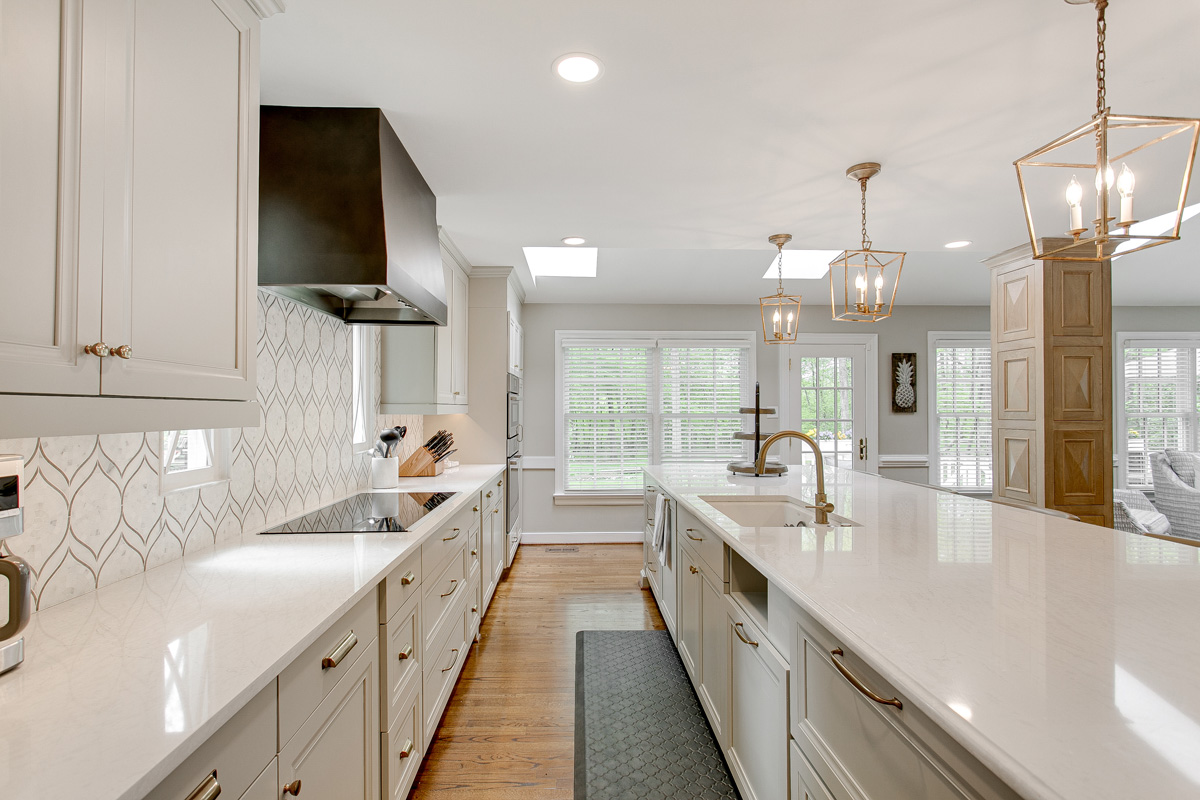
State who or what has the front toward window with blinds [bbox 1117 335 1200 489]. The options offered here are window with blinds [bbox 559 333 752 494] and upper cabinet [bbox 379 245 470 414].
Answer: the upper cabinet

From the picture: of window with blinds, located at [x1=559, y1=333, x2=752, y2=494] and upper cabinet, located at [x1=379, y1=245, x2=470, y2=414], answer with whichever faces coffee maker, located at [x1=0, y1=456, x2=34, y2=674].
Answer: the window with blinds

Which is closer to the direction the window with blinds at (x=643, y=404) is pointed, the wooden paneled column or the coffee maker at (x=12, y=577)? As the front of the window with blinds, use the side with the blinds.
the coffee maker

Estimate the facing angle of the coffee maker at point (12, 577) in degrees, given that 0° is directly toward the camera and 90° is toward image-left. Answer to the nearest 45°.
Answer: approximately 315°

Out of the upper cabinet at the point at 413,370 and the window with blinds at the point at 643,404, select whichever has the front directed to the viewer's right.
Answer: the upper cabinet

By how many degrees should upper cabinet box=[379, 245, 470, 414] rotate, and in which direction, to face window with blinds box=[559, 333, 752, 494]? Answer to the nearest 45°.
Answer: approximately 45° to its left

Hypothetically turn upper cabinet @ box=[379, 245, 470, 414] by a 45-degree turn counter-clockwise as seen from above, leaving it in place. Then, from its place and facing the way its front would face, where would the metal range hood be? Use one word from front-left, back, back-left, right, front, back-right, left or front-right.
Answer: back-right

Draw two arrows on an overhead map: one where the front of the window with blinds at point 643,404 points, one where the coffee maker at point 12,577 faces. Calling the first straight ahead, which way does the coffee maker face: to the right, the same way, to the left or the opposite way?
to the left

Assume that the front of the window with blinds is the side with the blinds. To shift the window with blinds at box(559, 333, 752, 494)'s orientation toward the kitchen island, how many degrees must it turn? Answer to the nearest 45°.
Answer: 0° — it already faces it

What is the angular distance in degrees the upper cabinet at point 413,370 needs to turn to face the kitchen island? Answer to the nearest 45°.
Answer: approximately 90° to its right

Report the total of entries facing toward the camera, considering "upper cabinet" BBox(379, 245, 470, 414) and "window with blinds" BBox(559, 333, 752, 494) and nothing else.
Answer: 1
